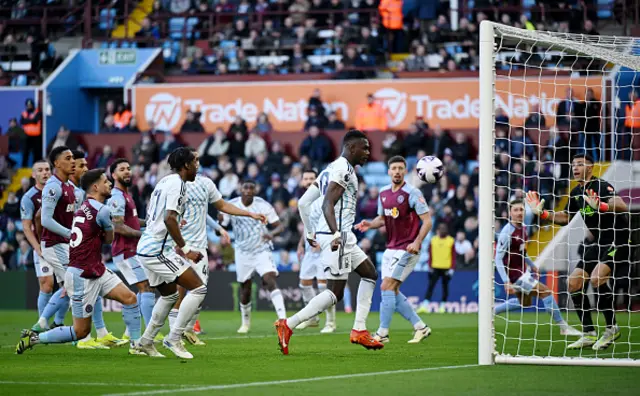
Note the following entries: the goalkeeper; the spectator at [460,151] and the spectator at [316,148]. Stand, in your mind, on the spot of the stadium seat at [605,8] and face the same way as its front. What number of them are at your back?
0

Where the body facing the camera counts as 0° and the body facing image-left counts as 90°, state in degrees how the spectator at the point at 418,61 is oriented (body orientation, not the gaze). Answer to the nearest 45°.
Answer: approximately 0°

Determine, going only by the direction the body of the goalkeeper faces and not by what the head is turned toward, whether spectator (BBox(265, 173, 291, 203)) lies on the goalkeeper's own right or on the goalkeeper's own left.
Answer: on the goalkeeper's own right

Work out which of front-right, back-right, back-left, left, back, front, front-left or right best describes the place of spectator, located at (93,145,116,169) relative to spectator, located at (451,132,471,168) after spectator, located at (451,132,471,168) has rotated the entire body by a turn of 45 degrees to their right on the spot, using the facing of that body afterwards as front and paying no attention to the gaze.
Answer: front-right

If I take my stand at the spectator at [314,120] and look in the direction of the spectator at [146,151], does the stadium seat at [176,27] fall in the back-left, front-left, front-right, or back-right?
front-right

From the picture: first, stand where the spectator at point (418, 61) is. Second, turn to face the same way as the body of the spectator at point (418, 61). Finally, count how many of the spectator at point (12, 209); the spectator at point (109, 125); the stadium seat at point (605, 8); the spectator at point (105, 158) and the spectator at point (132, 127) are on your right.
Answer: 4

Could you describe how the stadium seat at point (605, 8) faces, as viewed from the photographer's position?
facing the viewer

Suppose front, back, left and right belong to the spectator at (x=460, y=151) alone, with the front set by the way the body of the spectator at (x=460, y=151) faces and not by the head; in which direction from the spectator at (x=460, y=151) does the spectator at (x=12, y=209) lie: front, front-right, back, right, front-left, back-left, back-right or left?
right

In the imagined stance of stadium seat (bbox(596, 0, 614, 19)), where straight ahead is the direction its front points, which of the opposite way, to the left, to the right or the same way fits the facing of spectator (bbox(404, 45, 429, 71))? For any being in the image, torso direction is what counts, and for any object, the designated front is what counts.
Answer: the same way

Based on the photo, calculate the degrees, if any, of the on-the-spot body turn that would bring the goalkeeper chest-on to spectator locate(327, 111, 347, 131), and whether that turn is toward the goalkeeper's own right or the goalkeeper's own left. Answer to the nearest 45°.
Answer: approximately 90° to the goalkeeper's own right

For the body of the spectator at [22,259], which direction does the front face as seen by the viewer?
toward the camera

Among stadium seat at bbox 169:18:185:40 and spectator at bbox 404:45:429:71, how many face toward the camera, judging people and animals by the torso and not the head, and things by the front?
2

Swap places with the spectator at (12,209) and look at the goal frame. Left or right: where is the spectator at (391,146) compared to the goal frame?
left

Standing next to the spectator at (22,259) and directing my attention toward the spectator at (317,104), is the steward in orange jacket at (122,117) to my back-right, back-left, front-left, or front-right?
front-left

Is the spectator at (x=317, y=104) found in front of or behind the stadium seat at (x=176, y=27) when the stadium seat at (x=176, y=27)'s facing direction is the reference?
in front

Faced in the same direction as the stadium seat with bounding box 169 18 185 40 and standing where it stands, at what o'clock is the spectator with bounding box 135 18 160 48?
The spectator is roughly at 3 o'clock from the stadium seat.

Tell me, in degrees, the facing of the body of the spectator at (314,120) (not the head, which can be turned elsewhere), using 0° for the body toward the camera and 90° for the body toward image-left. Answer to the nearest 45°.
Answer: approximately 0°
